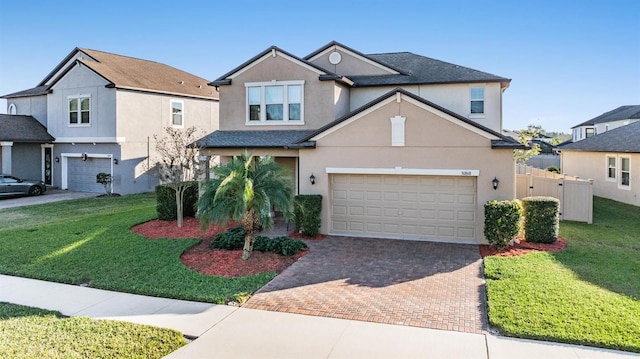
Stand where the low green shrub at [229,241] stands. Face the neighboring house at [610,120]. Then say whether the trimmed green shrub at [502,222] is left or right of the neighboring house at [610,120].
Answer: right

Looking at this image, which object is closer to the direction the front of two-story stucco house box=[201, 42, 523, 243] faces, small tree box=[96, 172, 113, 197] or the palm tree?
the palm tree

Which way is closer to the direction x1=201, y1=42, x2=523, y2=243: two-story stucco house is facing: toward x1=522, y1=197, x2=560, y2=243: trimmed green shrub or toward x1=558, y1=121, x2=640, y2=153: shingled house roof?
the trimmed green shrub

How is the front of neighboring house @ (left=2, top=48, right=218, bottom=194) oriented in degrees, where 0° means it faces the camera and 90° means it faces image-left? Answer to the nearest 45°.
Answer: approximately 45°

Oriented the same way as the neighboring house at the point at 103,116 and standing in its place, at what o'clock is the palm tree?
The palm tree is roughly at 10 o'clock from the neighboring house.

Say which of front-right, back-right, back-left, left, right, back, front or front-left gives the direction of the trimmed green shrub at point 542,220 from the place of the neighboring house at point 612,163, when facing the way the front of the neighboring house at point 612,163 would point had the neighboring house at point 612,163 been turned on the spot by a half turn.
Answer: back-left

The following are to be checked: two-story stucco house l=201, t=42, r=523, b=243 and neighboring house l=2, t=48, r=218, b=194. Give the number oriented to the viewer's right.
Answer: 0

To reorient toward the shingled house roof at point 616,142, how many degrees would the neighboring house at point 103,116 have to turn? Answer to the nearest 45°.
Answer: approximately 90° to its left

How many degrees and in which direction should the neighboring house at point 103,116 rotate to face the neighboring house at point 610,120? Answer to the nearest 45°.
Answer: approximately 135° to its left

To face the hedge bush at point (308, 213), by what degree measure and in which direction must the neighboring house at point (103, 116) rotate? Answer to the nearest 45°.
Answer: approximately 45° to its left

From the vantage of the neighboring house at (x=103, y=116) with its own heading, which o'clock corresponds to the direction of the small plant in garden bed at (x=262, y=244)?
The small plant in garden bed is roughly at 10 o'clock from the neighboring house.

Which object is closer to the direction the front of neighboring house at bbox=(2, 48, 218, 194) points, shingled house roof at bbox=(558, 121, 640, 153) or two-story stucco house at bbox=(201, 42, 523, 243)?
the two-story stucco house

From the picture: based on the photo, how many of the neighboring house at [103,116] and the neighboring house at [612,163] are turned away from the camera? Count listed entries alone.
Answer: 0
